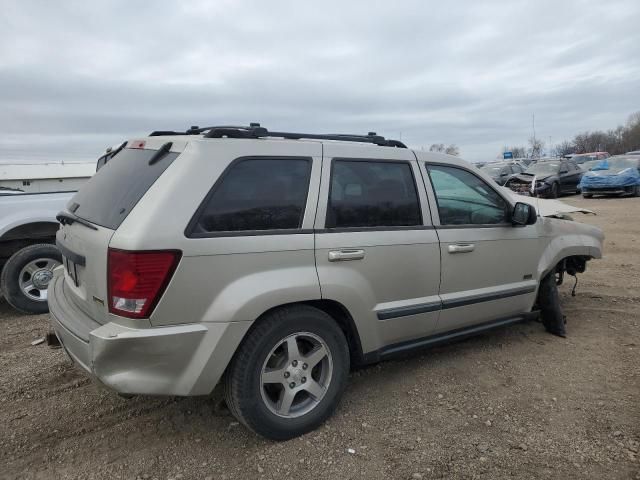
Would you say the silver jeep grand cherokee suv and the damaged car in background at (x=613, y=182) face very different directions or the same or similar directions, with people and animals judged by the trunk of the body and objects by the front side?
very different directions

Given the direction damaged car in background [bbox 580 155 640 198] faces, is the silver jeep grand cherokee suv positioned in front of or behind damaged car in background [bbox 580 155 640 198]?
in front

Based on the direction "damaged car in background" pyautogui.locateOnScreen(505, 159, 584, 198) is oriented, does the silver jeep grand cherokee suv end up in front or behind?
in front

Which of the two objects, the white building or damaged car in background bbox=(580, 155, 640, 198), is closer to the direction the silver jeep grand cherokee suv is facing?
the damaged car in background

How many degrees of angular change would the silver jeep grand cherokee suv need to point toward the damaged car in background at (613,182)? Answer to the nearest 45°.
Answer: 0° — it already faces it

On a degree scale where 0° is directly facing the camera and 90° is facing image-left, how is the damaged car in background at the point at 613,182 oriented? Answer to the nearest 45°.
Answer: approximately 45°

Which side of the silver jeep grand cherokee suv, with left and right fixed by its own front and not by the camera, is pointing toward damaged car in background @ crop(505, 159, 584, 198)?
front

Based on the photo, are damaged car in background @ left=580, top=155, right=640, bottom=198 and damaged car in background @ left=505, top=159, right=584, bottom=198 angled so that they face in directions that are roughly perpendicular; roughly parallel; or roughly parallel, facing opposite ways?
roughly parallel
